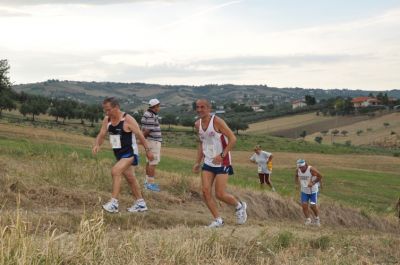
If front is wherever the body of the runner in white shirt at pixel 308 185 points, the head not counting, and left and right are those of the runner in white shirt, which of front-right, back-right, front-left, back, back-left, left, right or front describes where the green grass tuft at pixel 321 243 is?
front-left

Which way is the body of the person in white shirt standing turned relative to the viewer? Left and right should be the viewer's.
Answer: facing the viewer and to the left of the viewer

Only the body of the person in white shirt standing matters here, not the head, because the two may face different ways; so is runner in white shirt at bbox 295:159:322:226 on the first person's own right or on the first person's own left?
on the first person's own left

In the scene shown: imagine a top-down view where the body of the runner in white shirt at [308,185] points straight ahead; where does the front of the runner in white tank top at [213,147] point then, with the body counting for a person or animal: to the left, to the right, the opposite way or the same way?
the same way

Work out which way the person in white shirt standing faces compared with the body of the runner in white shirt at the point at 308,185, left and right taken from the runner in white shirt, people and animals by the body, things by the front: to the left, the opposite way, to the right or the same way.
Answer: the same way
